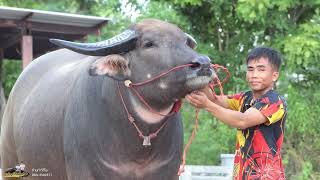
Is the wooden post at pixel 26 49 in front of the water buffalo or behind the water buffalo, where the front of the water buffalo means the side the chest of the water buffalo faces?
behind

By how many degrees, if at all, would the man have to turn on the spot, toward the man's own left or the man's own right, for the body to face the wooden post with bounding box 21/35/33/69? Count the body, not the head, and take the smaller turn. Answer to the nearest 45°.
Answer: approximately 90° to the man's own right

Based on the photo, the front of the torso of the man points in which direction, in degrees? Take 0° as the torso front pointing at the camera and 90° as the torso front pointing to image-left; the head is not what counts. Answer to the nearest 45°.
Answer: approximately 45°

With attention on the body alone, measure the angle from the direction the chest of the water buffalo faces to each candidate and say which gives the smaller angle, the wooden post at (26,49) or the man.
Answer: the man

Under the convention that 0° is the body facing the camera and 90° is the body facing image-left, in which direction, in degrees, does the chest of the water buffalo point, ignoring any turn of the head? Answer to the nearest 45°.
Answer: approximately 315°

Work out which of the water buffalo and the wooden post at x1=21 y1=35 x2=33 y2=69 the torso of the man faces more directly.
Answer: the water buffalo
